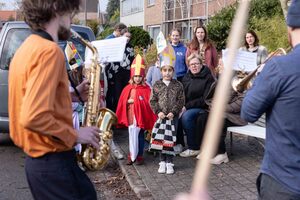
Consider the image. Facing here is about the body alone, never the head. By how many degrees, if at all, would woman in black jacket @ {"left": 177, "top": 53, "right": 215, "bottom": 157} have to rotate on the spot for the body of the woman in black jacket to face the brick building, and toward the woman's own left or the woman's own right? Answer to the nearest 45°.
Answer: approximately 135° to the woman's own right

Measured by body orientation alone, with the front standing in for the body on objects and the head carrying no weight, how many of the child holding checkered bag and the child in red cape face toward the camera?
2

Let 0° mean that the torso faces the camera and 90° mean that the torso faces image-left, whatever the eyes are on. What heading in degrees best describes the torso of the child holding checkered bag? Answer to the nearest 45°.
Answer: approximately 0°

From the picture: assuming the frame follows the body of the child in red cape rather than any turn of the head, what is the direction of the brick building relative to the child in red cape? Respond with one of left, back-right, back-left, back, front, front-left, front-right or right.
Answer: back

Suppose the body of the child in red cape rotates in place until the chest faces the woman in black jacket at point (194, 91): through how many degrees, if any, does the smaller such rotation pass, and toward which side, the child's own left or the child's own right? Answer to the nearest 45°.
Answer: approximately 90° to the child's own left

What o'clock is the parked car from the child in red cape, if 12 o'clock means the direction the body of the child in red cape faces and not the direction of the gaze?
The parked car is roughly at 4 o'clock from the child in red cape.

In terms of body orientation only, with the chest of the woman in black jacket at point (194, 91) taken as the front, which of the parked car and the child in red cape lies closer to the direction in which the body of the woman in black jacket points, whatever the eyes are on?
the child in red cape

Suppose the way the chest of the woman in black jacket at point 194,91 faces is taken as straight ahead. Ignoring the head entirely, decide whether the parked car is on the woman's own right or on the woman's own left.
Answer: on the woman's own right
